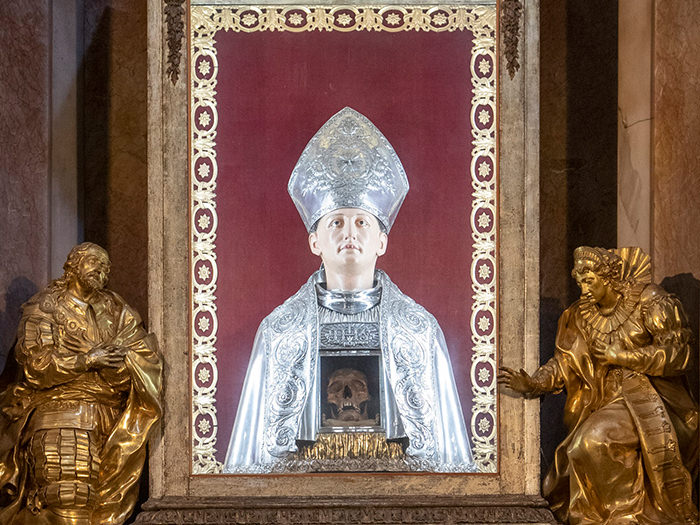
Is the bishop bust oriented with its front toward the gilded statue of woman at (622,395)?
no

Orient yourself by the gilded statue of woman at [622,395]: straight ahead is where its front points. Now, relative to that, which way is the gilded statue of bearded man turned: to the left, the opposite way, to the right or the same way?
to the left

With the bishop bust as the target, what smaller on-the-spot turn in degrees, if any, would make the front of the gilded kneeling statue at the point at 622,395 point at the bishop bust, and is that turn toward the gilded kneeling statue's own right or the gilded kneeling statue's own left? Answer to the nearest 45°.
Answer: approximately 45° to the gilded kneeling statue's own right

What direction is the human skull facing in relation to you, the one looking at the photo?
facing the viewer

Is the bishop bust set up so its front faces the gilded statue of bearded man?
no

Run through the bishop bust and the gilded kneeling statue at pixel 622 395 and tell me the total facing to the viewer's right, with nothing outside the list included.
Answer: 0

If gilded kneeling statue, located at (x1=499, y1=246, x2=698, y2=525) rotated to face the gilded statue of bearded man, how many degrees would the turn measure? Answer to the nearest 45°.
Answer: approximately 45° to its right

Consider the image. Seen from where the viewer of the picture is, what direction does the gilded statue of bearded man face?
facing the viewer and to the right of the viewer

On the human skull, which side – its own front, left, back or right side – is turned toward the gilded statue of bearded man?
right

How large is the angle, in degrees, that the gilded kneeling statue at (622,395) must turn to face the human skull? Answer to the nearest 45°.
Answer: approximately 45° to its right

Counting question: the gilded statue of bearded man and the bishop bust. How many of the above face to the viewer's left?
0

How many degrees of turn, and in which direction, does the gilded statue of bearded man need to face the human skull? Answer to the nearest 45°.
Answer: approximately 45° to its left

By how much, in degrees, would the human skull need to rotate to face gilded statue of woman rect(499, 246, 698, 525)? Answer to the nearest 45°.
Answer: approximately 90° to its left

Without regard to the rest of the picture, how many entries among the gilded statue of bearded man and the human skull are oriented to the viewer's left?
0
